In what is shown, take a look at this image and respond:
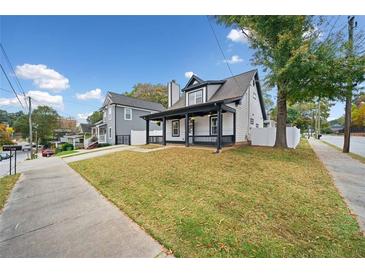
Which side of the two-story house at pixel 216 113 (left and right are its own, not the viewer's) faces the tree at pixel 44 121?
right

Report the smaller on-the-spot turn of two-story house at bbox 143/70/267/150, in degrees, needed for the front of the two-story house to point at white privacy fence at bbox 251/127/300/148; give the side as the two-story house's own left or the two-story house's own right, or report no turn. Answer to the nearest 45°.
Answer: approximately 135° to the two-story house's own left

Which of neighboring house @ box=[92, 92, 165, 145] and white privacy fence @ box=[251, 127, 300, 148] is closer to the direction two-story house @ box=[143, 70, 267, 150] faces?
the neighboring house

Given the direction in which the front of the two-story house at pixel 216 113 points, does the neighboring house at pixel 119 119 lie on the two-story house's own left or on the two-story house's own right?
on the two-story house's own right

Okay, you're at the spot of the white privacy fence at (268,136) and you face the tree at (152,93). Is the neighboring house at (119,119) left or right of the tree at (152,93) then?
left

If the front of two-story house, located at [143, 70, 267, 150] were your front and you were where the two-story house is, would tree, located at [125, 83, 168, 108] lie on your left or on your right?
on your right

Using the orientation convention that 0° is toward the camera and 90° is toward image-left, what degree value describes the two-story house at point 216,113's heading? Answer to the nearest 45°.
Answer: approximately 45°
